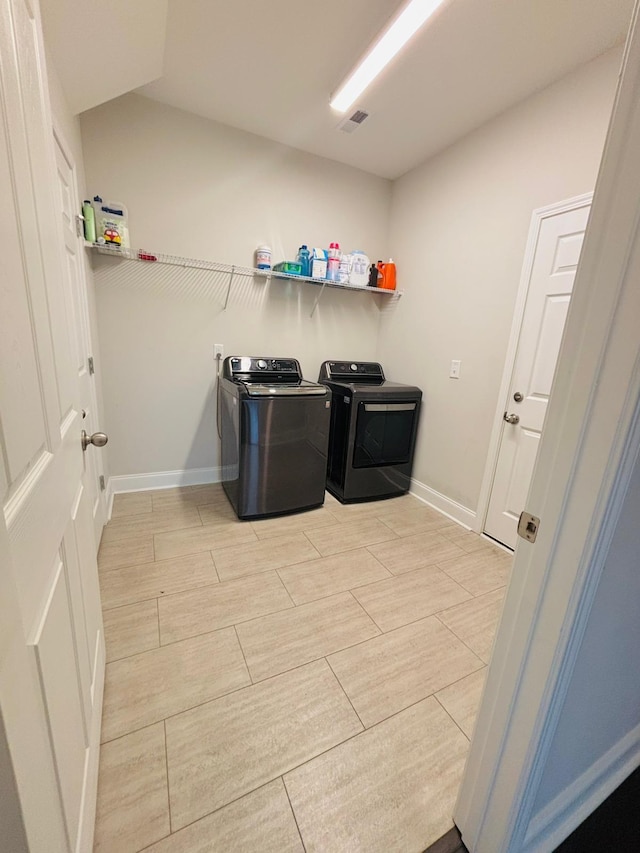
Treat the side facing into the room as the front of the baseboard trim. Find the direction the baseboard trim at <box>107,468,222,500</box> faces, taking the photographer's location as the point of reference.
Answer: facing the viewer

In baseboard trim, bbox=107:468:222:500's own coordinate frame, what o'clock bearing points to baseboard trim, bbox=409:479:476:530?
baseboard trim, bbox=409:479:476:530 is roughly at 10 o'clock from baseboard trim, bbox=107:468:222:500.

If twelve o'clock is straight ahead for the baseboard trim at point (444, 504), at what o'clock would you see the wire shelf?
The wire shelf is roughly at 1 o'clock from the baseboard trim.

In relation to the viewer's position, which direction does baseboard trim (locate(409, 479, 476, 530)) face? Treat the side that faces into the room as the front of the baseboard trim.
facing the viewer and to the left of the viewer

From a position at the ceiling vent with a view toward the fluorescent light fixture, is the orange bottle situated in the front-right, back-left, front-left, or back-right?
back-left

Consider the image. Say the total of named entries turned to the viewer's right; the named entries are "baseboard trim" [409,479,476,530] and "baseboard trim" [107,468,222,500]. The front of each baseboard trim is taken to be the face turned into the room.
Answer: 0

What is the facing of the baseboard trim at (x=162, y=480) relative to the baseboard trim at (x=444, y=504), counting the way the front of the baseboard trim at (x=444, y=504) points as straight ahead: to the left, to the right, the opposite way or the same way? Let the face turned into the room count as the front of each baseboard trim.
to the left
